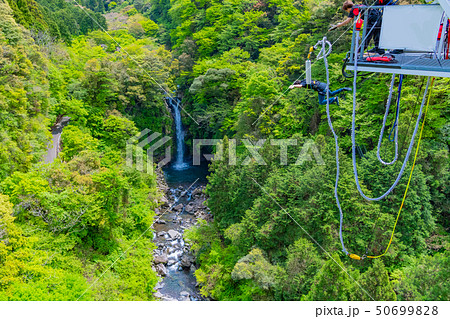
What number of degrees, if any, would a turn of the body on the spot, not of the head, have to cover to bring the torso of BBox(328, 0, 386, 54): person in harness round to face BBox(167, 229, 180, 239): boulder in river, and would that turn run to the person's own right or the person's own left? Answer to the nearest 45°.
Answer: approximately 45° to the person's own right

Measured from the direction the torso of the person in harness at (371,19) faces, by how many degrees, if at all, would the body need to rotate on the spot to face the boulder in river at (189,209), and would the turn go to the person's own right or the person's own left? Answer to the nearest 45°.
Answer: approximately 45° to the person's own right

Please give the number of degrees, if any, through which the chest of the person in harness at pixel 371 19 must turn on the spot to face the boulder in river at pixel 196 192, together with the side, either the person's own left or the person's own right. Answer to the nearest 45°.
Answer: approximately 45° to the person's own right
